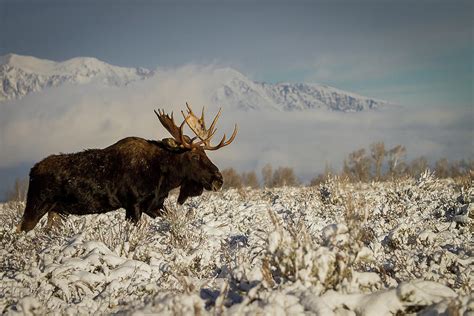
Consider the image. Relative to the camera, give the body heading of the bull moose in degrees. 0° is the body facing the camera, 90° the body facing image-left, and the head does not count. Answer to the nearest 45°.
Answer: approximately 270°
